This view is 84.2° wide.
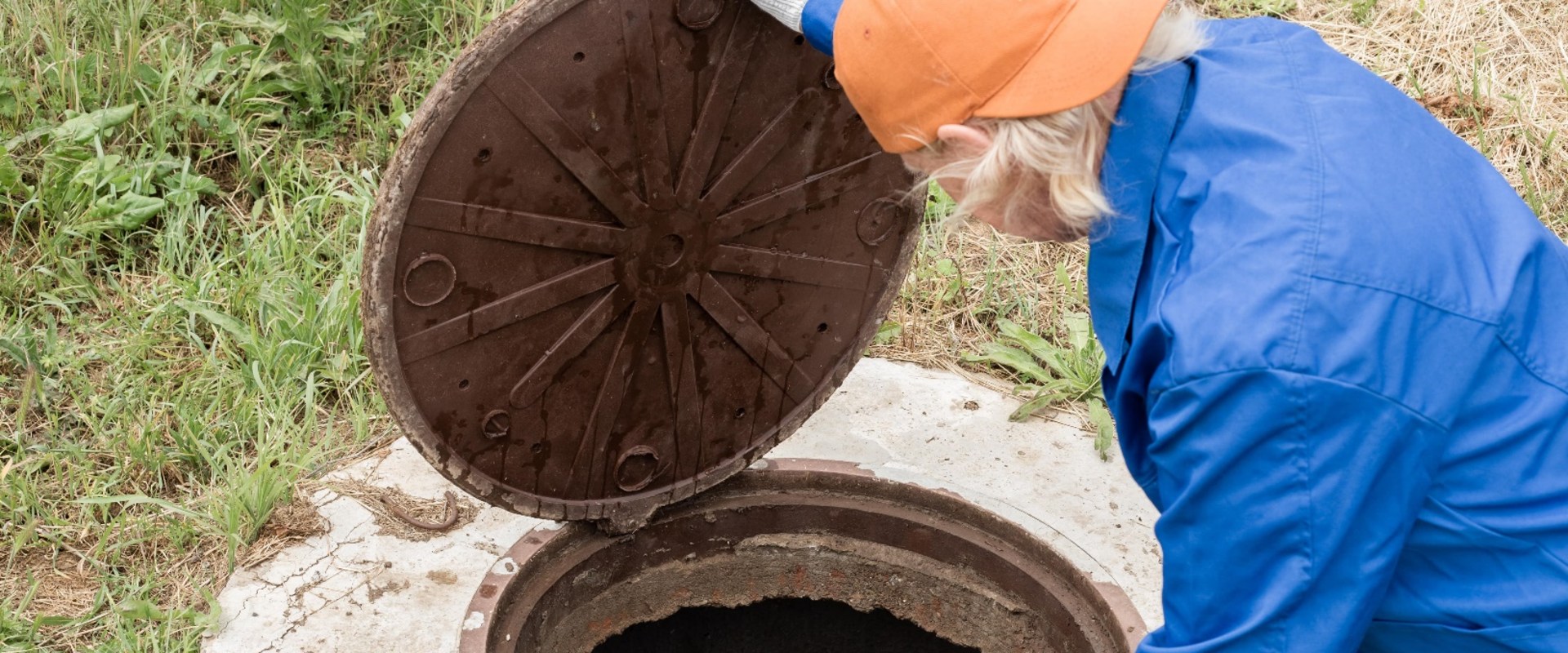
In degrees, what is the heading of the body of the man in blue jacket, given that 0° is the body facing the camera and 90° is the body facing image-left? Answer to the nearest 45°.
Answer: approximately 90°

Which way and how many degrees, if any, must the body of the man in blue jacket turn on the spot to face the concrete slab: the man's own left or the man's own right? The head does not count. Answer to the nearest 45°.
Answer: approximately 45° to the man's own right
